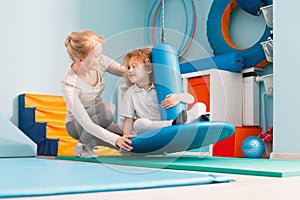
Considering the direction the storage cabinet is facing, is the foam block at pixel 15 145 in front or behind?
in front

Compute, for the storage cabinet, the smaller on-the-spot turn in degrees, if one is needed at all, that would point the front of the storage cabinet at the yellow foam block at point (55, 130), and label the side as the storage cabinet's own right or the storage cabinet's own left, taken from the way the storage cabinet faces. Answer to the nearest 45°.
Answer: approximately 45° to the storage cabinet's own right

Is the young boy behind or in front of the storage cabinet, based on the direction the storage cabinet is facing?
in front

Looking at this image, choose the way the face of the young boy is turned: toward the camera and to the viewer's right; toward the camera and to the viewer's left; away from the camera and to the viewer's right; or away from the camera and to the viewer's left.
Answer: toward the camera and to the viewer's left

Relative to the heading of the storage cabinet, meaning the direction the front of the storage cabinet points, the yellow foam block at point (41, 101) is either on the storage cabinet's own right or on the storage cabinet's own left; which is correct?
on the storage cabinet's own right
